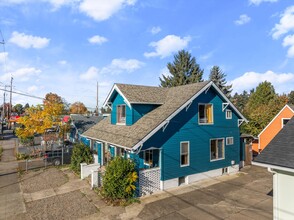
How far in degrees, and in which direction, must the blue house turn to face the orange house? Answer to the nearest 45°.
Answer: approximately 180°

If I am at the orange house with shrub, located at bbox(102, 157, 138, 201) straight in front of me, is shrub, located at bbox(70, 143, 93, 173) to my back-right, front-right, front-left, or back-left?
front-right

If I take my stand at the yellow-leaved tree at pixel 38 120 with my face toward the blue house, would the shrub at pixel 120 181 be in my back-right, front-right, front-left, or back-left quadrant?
front-right

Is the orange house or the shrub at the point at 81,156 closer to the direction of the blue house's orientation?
the shrub

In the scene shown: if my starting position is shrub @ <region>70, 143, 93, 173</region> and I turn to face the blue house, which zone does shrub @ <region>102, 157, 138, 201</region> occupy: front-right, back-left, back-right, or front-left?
front-right

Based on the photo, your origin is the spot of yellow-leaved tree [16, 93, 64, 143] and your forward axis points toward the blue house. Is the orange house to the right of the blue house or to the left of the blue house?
left

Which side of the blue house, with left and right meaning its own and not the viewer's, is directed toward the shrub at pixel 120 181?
front

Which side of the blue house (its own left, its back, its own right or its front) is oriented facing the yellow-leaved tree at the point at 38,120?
right

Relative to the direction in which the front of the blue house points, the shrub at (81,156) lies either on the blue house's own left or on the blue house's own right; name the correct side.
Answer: on the blue house's own right

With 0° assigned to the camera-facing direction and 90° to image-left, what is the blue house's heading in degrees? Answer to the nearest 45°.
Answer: approximately 45°

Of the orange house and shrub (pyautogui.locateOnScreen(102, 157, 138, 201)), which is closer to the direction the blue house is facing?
the shrub

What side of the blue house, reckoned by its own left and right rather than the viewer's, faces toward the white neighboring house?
left
